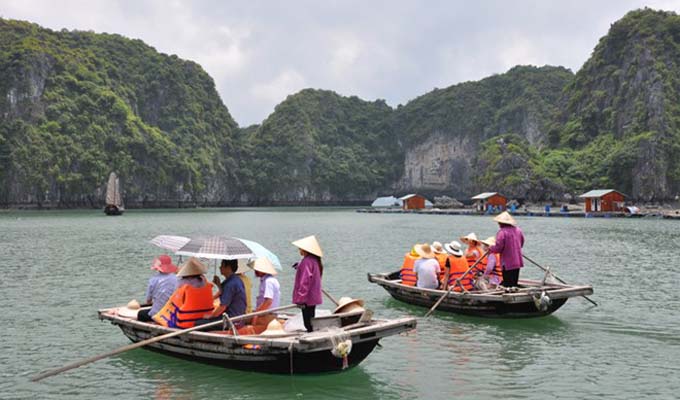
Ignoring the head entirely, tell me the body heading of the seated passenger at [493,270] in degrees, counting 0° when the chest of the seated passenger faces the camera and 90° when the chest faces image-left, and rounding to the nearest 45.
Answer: approximately 90°

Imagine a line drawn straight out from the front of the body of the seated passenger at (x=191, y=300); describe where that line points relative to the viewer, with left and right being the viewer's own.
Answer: facing away from the viewer and to the left of the viewer

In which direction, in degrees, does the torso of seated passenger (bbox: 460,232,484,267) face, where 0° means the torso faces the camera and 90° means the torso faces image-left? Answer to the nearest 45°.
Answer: approximately 90°

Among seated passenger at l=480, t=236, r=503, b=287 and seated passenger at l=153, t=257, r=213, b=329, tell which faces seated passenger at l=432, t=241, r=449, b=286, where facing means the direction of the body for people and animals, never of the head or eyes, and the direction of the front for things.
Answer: seated passenger at l=480, t=236, r=503, b=287

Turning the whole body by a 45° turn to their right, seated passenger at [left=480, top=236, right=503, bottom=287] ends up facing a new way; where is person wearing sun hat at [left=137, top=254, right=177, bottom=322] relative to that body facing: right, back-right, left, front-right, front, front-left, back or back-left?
left

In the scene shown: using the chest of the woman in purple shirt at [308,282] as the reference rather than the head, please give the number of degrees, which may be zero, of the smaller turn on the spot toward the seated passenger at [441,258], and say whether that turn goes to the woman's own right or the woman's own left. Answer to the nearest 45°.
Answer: approximately 135° to the woman's own right

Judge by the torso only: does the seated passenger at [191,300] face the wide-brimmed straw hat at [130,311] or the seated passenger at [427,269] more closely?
the wide-brimmed straw hat
